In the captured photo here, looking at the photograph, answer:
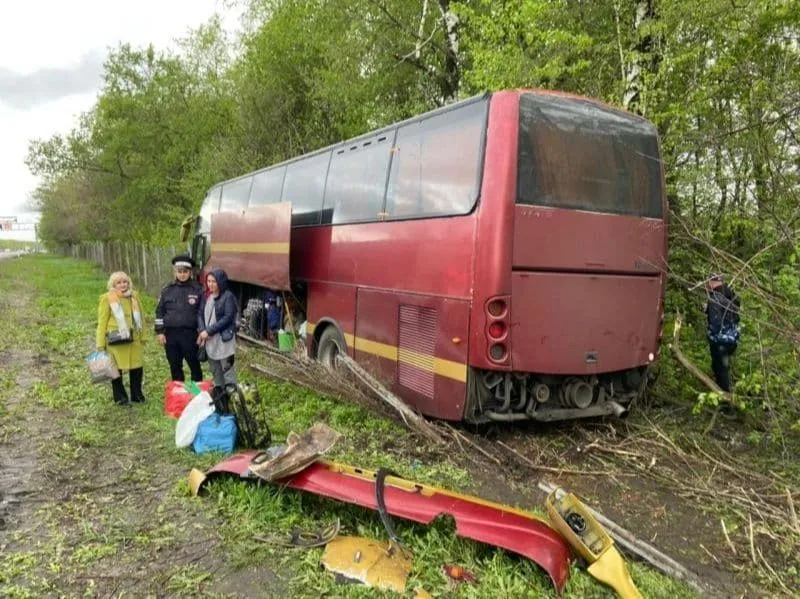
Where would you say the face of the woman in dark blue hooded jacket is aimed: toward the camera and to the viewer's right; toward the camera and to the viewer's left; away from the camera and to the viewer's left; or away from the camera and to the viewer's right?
toward the camera and to the viewer's left

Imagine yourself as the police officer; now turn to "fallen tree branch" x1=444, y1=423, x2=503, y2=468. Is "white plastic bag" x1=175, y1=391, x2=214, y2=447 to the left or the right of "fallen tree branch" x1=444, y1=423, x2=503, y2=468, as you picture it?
right

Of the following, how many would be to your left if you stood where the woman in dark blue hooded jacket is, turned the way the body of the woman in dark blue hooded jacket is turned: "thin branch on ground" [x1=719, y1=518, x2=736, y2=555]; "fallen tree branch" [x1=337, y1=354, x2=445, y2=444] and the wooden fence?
2

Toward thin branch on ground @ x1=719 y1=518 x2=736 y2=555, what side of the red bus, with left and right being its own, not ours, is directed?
back

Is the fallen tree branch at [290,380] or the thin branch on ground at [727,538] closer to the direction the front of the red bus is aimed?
the fallen tree branch

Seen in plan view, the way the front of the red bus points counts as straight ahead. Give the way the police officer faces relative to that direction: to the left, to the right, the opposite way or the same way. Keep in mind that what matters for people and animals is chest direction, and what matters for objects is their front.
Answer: the opposite way

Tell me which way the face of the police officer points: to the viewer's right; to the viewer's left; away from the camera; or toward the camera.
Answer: toward the camera

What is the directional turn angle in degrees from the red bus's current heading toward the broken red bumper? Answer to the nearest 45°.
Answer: approximately 135° to its left

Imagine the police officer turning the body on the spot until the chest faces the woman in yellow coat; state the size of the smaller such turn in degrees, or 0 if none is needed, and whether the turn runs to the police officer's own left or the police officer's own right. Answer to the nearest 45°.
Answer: approximately 90° to the police officer's own right

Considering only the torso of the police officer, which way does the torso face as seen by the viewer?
toward the camera

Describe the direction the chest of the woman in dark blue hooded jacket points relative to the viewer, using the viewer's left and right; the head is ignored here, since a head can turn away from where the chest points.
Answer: facing the viewer and to the left of the viewer

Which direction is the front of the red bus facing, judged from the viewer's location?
facing away from the viewer and to the left of the viewer

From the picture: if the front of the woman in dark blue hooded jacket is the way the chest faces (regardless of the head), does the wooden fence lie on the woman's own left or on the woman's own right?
on the woman's own right

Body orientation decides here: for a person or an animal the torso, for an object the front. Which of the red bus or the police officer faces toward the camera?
the police officer
